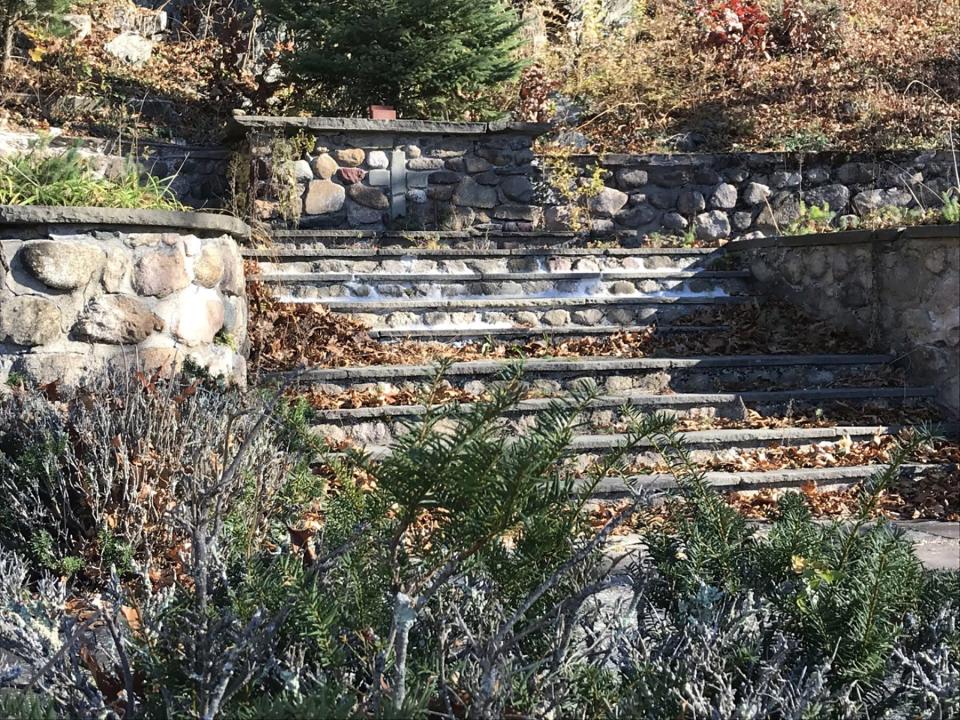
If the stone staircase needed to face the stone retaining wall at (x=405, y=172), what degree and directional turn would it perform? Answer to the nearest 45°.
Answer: approximately 135° to its right

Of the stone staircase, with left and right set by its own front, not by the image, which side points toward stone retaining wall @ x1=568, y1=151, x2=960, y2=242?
back

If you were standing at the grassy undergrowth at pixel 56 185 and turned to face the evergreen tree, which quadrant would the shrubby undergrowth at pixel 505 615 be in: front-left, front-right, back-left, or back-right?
back-right

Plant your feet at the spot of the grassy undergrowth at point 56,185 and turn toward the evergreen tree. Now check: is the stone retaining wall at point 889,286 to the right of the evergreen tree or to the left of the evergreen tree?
right

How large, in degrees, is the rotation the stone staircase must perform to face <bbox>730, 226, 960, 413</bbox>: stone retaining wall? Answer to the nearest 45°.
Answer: approximately 90° to its left

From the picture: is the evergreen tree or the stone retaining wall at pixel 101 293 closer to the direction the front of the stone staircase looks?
the stone retaining wall

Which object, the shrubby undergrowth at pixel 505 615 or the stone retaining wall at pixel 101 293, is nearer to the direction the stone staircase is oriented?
the shrubby undergrowth

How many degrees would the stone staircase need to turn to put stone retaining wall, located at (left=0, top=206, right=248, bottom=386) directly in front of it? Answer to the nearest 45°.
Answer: approximately 45° to its right

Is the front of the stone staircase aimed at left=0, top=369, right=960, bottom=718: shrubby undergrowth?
yes

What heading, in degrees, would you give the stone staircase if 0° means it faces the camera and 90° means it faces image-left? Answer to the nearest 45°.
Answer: approximately 0°
